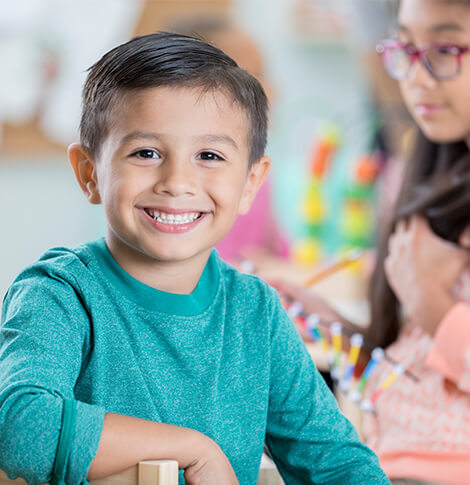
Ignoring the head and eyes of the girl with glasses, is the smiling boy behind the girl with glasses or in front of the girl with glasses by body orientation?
in front

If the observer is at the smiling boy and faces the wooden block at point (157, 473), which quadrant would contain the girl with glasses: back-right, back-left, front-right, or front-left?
back-left

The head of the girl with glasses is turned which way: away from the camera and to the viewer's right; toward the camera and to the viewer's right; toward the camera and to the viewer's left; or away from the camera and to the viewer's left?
toward the camera and to the viewer's left

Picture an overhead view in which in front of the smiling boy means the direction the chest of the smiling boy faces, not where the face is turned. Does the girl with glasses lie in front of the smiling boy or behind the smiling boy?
behind

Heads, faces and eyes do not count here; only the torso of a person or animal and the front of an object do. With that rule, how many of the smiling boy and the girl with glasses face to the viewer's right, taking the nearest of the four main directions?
0

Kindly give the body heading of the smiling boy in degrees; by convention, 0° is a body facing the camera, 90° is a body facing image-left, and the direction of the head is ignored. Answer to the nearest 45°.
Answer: approximately 0°

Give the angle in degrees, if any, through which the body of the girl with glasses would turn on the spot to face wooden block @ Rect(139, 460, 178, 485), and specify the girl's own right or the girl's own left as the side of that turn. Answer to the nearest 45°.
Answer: approximately 45° to the girl's own left

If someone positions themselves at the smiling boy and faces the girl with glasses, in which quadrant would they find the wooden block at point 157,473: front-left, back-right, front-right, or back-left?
back-right
